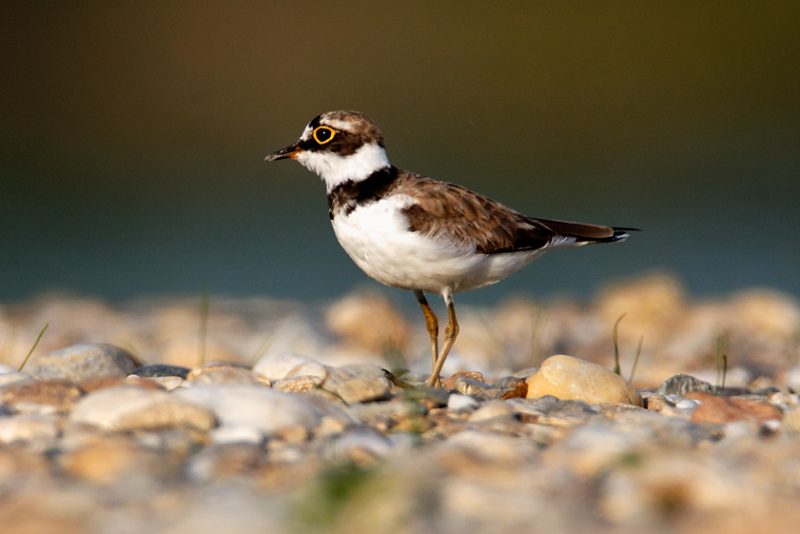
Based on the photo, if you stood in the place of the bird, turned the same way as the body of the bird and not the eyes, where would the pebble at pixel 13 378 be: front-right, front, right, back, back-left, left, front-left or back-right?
front-left

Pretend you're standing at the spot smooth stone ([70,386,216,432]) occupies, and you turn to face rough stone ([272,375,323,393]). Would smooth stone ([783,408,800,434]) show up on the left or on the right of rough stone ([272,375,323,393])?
right

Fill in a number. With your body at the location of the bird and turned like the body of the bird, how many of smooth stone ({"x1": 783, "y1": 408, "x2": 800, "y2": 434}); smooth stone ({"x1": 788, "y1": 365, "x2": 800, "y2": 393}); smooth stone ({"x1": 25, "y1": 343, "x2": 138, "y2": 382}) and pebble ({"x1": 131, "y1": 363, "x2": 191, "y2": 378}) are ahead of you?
2

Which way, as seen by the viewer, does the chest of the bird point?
to the viewer's left

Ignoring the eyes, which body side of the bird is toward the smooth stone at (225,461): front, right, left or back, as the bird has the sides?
left

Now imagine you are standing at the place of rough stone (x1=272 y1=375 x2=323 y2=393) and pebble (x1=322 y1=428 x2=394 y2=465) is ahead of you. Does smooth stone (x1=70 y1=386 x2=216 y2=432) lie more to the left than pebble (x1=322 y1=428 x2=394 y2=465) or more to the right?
right

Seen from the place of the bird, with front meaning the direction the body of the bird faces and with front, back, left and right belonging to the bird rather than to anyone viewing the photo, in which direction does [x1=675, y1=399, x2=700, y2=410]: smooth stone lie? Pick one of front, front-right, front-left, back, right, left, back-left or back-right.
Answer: back-left

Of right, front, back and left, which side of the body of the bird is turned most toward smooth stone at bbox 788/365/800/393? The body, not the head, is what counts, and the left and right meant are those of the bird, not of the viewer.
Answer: back

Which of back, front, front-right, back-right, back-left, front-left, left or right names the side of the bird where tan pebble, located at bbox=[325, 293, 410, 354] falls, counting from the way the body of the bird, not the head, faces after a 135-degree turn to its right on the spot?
front-left

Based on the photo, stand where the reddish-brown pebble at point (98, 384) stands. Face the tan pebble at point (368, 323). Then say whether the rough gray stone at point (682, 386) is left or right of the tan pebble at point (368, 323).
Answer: right

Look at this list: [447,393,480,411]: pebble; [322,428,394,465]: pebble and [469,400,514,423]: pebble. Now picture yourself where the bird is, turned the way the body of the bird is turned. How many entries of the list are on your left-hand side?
3

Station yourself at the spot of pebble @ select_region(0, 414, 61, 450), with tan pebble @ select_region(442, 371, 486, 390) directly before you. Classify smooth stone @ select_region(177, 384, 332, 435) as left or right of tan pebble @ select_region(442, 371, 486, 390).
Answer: right

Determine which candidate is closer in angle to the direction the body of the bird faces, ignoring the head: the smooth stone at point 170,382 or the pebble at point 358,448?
the smooth stone
